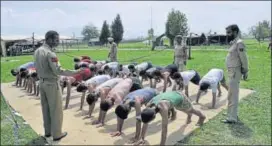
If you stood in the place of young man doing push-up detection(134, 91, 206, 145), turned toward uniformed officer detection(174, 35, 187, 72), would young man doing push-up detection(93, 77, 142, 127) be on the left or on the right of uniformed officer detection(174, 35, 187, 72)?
left

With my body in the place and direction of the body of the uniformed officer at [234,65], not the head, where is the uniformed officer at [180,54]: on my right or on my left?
on my right

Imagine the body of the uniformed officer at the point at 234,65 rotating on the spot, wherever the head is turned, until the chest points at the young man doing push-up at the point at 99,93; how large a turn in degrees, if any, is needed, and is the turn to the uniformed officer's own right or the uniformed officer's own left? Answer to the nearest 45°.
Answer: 0° — they already face them

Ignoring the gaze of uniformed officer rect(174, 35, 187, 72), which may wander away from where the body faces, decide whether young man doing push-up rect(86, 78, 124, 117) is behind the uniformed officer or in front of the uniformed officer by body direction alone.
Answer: in front

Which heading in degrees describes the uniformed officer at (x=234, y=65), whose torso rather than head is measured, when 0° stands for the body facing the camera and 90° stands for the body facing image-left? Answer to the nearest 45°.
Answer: approximately 90°

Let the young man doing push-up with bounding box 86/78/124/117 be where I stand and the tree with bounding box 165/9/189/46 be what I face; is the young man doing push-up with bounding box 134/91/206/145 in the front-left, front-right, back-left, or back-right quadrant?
back-right

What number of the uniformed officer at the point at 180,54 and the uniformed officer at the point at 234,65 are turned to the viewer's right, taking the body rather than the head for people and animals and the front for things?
0

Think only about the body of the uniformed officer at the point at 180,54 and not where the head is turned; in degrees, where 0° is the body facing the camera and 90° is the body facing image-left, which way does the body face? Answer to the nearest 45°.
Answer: approximately 45°

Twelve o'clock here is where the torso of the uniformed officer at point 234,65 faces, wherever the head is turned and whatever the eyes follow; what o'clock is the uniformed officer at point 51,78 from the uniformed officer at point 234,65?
the uniformed officer at point 51,78 is roughly at 11 o'clock from the uniformed officer at point 234,65.

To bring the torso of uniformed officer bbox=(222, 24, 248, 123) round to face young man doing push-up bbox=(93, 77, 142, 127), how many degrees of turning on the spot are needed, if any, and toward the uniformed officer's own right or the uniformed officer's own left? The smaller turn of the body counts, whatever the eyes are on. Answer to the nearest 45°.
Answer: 0° — they already face them
